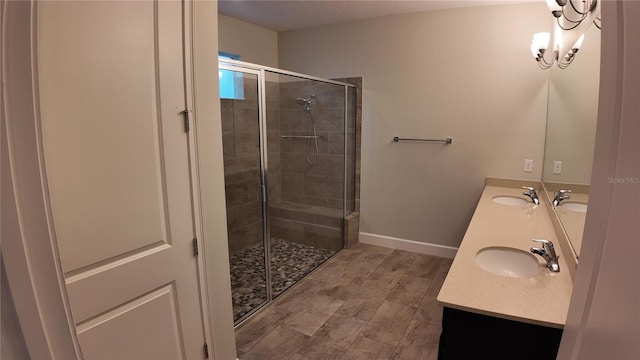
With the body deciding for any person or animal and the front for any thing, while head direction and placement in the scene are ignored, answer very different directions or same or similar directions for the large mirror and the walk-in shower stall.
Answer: very different directions

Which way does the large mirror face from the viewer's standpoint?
to the viewer's left

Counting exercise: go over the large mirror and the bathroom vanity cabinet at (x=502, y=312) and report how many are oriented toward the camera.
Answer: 0

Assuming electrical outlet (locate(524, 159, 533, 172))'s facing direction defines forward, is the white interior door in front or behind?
in front

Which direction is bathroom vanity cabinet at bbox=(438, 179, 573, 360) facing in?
to the viewer's left

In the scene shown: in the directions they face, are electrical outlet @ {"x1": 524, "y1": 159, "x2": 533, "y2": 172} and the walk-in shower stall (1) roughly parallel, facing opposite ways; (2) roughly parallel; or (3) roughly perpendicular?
roughly perpendicular
